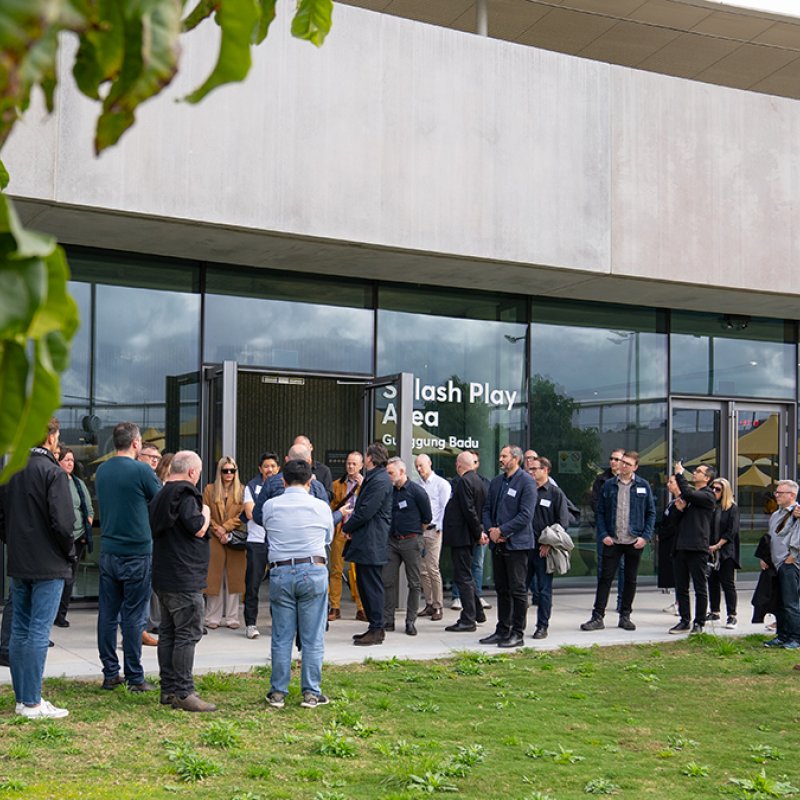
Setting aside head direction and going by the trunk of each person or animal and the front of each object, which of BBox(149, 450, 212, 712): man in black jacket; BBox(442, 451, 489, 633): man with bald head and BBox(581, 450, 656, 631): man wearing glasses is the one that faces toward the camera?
the man wearing glasses

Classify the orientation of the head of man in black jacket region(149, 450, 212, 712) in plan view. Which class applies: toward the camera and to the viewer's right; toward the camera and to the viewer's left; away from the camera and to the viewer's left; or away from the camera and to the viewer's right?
away from the camera and to the viewer's right

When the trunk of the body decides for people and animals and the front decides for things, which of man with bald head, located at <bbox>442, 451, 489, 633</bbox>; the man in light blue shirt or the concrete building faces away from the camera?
the man in light blue shirt

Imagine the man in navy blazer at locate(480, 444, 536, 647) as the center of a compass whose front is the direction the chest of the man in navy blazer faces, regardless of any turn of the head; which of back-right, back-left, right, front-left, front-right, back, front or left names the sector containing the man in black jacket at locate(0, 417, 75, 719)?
front

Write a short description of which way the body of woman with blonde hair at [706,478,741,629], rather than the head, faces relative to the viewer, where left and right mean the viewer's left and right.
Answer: facing the viewer and to the left of the viewer

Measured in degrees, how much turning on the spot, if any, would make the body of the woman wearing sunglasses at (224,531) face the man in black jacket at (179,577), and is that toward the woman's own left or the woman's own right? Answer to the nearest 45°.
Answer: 0° — they already face them

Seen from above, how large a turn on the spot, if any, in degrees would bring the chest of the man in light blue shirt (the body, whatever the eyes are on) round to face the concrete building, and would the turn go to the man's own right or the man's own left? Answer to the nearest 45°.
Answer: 0° — they already face it

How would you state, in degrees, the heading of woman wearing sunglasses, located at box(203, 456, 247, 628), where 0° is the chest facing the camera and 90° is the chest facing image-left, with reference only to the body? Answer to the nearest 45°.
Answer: approximately 0°

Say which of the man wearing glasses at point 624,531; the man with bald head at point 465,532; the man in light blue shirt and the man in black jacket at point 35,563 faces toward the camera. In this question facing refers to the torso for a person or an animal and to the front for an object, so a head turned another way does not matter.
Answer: the man wearing glasses

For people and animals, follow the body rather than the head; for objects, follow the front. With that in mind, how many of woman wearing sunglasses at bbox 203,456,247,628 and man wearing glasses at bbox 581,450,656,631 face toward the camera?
2

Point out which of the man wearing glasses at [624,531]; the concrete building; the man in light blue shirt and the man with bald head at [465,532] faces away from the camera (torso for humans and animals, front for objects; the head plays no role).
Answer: the man in light blue shirt

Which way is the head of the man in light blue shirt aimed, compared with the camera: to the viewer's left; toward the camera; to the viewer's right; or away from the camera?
away from the camera

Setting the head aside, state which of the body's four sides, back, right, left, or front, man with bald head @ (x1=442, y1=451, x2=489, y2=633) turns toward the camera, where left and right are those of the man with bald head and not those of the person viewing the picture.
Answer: left
